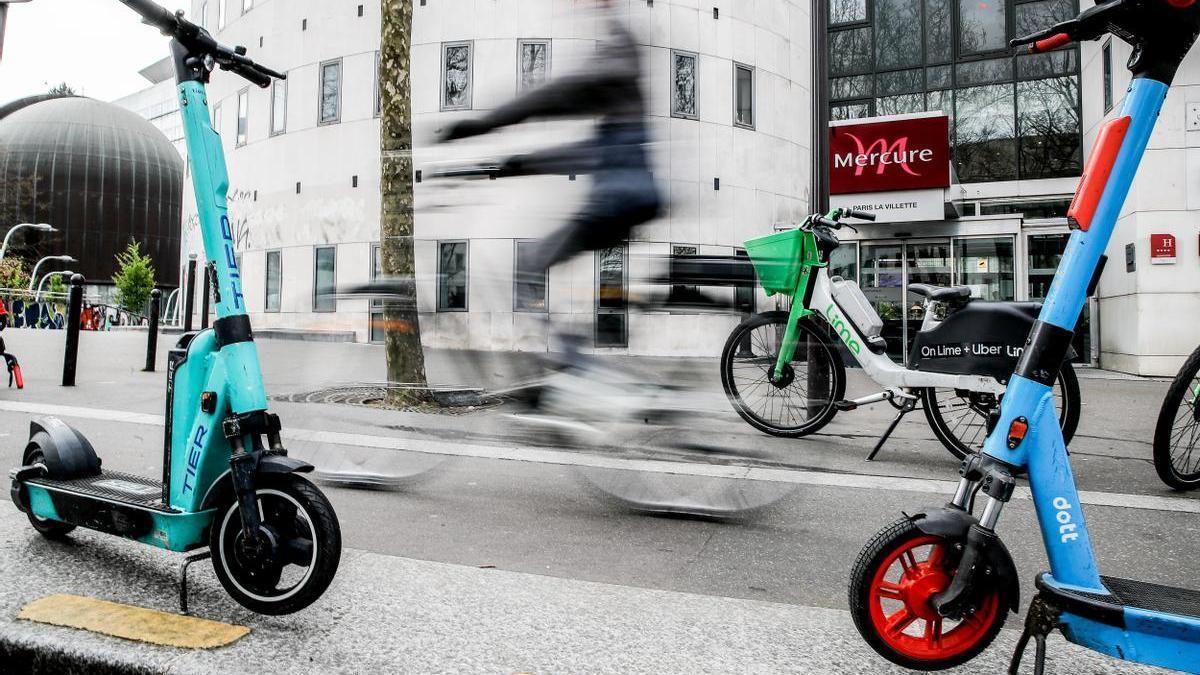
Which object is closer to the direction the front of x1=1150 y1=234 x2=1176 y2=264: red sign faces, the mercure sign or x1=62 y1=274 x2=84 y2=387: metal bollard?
the metal bollard

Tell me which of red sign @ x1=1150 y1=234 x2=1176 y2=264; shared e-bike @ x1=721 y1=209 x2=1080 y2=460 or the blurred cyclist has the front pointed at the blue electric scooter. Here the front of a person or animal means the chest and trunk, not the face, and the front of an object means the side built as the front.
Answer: the red sign

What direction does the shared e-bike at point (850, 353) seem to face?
to the viewer's left

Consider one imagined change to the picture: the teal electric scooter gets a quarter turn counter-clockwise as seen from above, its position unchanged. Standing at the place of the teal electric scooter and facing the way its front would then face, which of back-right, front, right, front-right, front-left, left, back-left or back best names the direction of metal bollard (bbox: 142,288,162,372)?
front-left

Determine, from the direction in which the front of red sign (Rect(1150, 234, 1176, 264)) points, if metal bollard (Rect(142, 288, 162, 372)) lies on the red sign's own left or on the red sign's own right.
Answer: on the red sign's own right

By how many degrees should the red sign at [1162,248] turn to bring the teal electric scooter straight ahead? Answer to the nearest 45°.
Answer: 0° — it already faces it

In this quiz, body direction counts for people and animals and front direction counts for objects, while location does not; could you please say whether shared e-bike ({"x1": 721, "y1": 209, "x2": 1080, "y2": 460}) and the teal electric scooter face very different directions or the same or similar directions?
very different directions

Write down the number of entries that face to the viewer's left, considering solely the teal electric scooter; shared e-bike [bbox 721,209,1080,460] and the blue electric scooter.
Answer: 2

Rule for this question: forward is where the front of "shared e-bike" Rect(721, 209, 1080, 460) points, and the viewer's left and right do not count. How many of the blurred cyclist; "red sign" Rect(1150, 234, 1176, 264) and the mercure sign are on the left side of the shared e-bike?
1

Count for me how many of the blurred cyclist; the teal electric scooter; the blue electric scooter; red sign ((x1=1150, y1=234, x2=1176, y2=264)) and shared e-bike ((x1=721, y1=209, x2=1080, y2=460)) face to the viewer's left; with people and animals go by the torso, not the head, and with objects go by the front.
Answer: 3

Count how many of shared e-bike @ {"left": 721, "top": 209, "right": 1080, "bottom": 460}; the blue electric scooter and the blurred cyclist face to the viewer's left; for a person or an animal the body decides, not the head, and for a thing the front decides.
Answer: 3

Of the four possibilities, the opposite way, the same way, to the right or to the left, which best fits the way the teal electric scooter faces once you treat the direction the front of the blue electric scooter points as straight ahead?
the opposite way

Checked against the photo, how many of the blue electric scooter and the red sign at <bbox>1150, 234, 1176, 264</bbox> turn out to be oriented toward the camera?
1

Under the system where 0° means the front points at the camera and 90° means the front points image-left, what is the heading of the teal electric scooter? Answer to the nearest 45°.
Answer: approximately 315°

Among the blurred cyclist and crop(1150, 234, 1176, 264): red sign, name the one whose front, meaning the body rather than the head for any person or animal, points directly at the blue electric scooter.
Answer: the red sign

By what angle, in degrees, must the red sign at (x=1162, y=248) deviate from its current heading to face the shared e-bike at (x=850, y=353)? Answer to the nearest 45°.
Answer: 0° — it already faces it

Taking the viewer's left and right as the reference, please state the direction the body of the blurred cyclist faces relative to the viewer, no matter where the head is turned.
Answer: facing to the left of the viewer

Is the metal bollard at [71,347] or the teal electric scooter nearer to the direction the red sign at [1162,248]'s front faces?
the teal electric scooter
